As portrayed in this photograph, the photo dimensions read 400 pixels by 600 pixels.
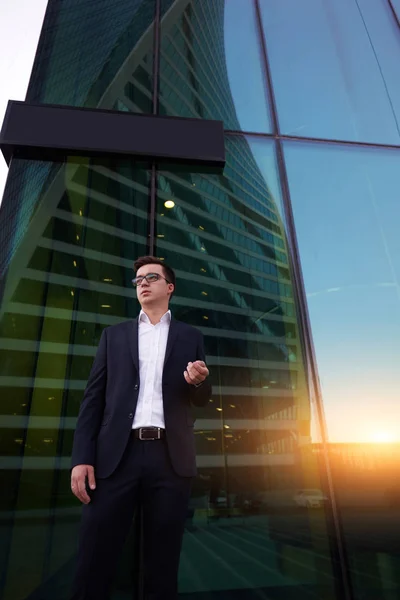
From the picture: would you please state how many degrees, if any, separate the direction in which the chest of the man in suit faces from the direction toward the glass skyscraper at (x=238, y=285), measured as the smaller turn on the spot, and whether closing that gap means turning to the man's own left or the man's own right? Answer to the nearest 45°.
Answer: approximately 135° to the man's own left

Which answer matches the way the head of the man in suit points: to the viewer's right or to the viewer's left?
to the viewer's left

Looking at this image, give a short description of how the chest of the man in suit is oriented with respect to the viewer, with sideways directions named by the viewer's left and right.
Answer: facing the viewer
